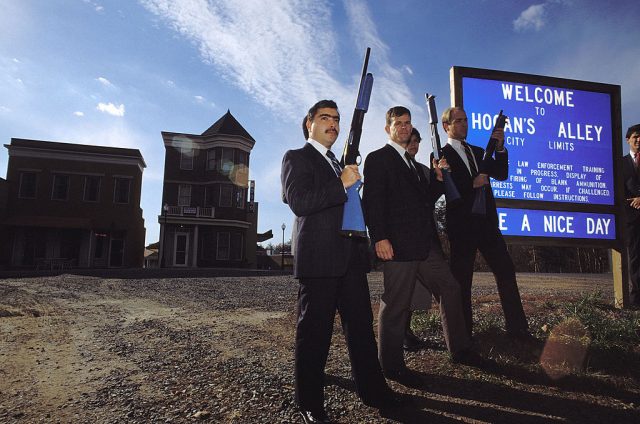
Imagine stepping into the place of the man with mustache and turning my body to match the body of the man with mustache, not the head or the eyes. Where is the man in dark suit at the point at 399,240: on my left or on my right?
on my left

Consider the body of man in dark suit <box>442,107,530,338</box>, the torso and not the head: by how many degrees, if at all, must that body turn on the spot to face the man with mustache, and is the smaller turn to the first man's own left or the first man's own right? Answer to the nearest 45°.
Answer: approximately 90° to the first man's own right

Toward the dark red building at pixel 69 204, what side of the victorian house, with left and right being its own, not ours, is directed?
right

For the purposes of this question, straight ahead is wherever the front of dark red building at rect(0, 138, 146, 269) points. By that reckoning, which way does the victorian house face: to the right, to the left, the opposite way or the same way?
the same way

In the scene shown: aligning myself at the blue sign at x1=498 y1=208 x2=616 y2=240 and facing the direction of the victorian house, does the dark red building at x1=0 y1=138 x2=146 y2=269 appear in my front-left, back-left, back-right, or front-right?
front-left

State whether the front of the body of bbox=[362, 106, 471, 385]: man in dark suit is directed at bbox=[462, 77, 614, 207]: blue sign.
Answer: no

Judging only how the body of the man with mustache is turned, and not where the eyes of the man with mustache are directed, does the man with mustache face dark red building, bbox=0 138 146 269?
no

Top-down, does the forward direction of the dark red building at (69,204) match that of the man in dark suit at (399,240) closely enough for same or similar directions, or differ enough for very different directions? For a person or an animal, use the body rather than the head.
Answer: same or similar directions

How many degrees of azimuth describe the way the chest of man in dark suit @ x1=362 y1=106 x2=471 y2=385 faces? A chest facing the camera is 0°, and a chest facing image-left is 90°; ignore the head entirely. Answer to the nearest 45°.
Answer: approximately 315°

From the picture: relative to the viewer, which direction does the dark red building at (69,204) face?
toward the camera

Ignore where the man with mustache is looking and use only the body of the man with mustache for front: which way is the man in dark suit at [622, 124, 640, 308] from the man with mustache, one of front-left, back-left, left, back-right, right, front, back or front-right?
left

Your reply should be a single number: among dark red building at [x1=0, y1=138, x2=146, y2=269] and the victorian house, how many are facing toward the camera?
2

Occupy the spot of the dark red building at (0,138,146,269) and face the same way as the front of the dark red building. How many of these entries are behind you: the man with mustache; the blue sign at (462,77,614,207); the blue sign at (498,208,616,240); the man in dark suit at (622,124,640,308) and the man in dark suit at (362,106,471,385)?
0

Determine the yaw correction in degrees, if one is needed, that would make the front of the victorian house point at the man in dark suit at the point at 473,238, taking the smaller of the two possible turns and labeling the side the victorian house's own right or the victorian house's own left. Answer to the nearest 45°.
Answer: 0° — it already faces them

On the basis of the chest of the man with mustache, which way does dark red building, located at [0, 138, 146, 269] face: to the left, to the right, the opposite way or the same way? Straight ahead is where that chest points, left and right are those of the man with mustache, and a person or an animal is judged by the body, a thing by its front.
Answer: the same way

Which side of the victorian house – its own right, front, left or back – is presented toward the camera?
front

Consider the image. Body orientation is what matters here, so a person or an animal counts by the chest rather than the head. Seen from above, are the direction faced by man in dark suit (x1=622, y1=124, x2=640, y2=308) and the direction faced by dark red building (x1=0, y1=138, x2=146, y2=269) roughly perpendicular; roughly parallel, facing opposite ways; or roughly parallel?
roughly parallel

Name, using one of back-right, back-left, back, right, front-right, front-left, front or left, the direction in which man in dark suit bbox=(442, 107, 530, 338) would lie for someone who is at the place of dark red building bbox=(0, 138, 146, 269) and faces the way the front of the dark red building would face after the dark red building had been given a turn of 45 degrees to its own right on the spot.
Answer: front-left
